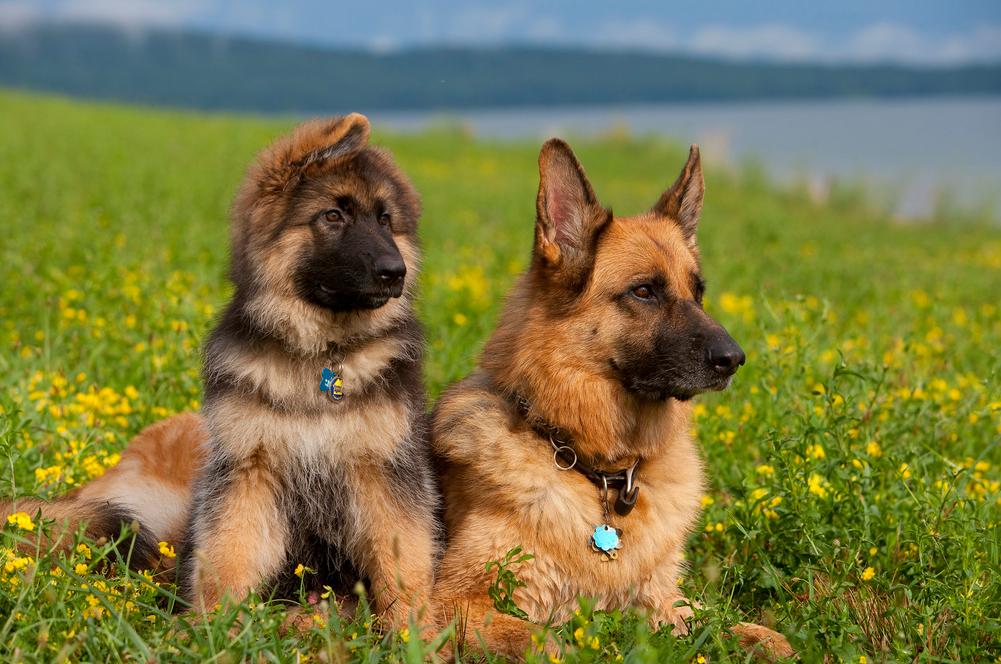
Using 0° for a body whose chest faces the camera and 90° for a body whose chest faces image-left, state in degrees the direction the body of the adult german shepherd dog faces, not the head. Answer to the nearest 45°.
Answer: approximately 315°

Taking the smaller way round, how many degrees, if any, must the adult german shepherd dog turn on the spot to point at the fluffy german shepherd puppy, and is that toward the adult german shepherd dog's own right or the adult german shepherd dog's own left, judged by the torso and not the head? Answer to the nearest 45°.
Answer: approximately 135° to the adult german shepherd dog's own right
